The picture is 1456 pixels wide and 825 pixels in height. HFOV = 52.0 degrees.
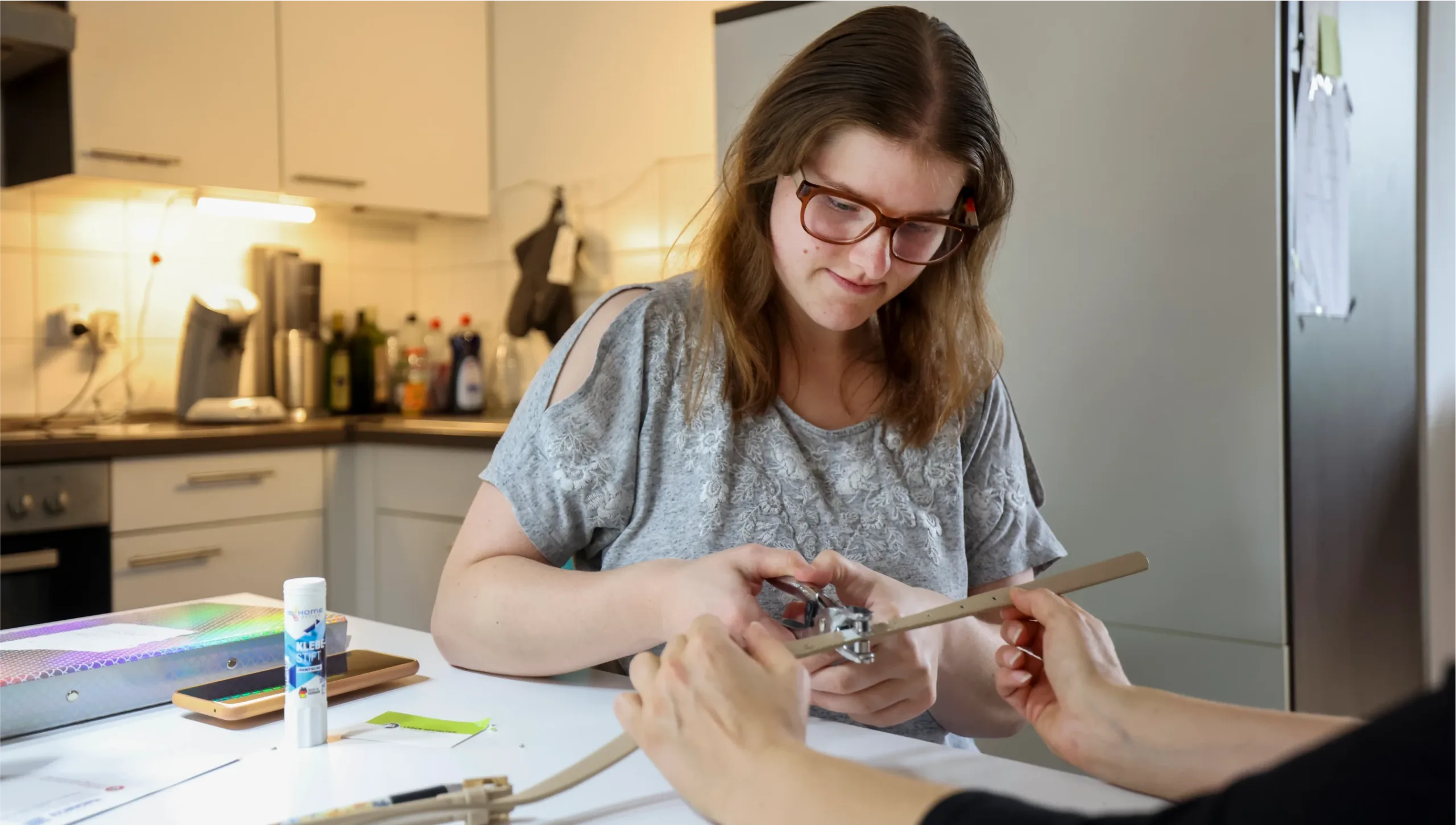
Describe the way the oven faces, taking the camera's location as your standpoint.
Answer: facing the viewer and to the right of the viewer

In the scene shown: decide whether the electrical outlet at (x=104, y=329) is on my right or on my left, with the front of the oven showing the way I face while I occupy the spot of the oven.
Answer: on my left

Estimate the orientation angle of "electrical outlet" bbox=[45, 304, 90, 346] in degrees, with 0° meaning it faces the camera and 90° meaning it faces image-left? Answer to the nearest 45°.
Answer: approximately 315°

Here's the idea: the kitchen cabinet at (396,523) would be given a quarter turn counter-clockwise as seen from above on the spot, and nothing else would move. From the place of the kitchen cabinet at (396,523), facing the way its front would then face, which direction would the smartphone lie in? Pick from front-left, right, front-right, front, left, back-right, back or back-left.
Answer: front-right

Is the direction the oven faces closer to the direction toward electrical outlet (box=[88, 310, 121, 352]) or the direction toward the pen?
the pen

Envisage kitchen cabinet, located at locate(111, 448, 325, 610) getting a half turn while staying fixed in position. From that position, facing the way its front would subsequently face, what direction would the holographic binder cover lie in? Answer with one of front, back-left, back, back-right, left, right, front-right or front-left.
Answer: back-left

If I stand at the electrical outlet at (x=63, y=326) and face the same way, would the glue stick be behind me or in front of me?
in front
